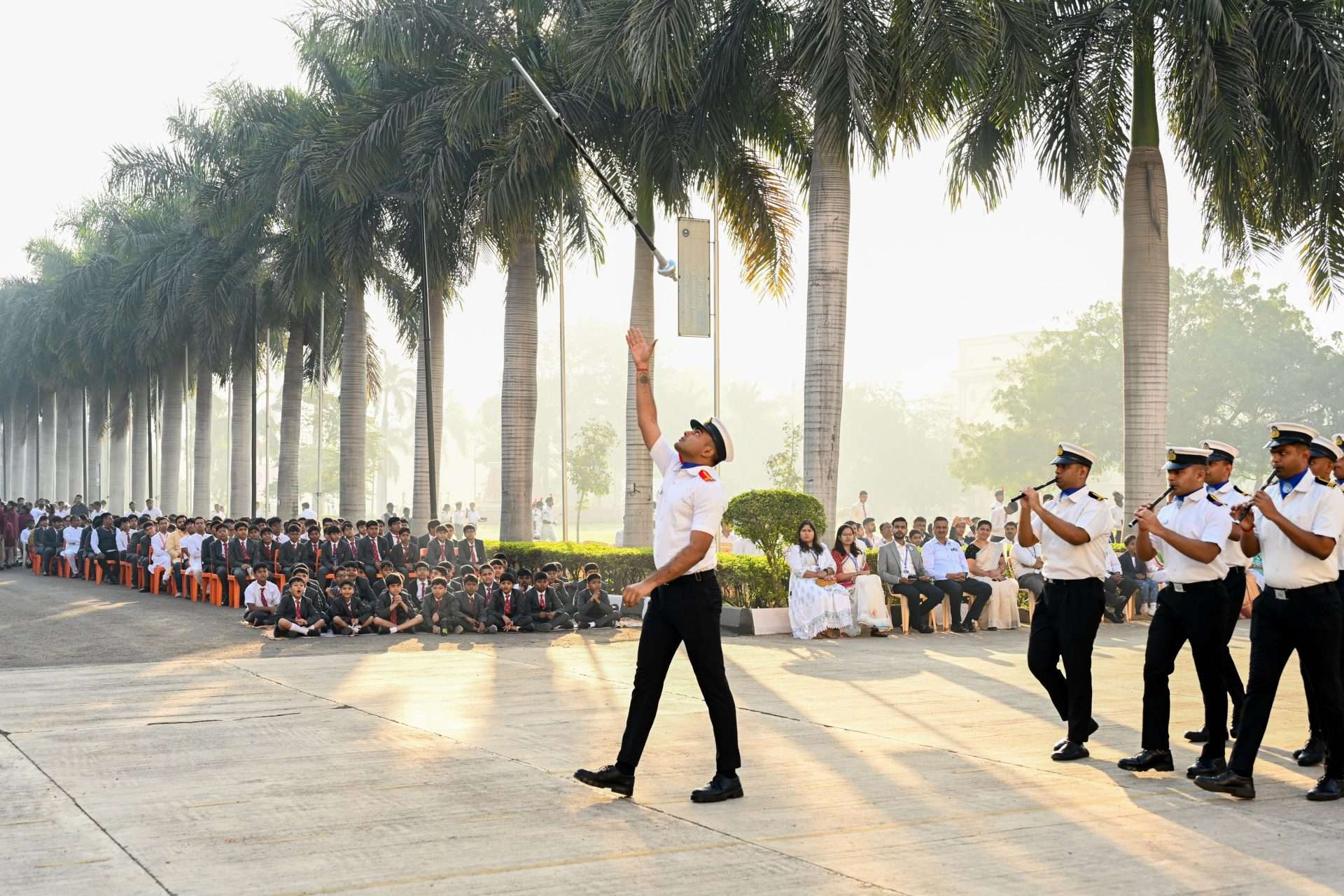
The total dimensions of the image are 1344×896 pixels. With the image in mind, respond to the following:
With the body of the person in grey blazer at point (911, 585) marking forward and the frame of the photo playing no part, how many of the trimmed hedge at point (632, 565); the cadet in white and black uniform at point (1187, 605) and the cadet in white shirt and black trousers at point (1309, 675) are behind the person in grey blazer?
1

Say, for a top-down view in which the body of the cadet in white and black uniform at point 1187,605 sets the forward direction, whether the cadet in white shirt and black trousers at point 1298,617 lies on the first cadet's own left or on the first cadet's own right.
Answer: on the first cadet's own left

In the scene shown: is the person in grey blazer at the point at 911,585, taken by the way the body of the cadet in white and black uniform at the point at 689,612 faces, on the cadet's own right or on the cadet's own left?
on the cadet's own right

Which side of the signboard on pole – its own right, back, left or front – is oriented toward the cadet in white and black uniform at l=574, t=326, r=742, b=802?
front

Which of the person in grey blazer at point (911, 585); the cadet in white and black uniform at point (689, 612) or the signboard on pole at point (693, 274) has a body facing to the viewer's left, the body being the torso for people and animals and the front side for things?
the cadet in white and black uniform

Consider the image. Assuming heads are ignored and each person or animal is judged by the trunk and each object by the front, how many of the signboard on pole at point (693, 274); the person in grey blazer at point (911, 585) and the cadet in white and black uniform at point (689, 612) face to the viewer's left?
1

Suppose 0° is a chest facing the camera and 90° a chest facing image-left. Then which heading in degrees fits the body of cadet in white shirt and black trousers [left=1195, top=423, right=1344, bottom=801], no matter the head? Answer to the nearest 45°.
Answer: approximately 45°

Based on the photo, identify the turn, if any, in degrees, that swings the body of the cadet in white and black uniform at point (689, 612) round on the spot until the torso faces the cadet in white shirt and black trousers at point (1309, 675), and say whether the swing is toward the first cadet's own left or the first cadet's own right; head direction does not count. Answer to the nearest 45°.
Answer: approximately 180°

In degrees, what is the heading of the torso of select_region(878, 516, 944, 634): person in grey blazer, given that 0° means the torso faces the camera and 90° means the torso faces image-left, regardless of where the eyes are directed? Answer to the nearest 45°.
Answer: approximately 315°

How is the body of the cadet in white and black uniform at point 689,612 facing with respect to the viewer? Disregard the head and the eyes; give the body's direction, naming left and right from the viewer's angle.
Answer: facing to the left of the viewer
